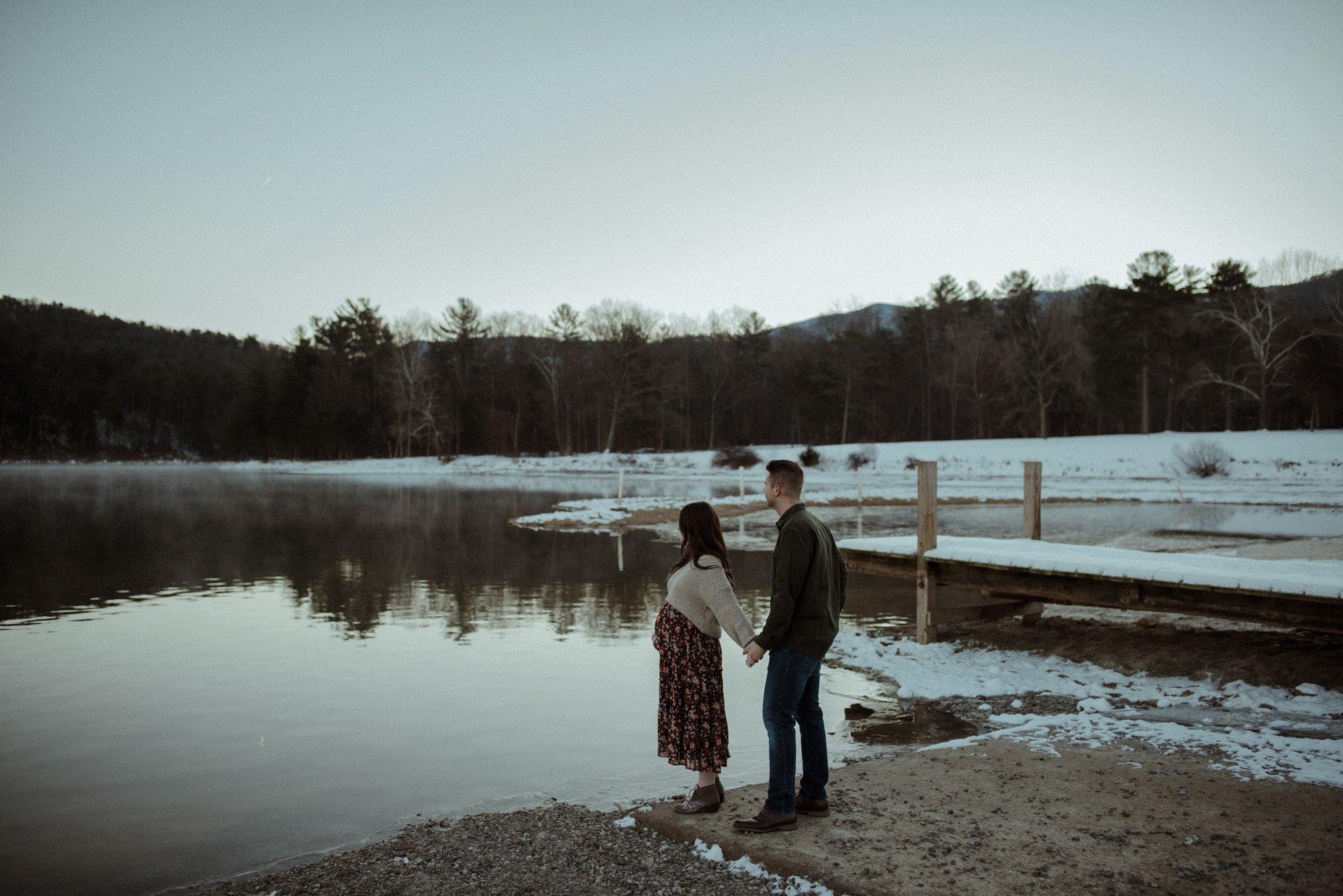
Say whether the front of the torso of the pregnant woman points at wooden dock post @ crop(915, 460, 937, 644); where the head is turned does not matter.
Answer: no

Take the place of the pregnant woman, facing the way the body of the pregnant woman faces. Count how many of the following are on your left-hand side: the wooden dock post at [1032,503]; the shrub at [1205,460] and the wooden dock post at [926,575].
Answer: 0

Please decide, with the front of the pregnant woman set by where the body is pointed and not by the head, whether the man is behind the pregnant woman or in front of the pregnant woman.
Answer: behind

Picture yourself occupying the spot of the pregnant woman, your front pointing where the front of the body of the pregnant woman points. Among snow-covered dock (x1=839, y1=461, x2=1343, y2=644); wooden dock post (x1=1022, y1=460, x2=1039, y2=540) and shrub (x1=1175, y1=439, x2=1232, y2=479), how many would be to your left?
0

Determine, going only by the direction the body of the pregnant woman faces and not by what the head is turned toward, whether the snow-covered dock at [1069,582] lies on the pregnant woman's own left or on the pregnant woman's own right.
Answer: on the pregnant woman's own right
